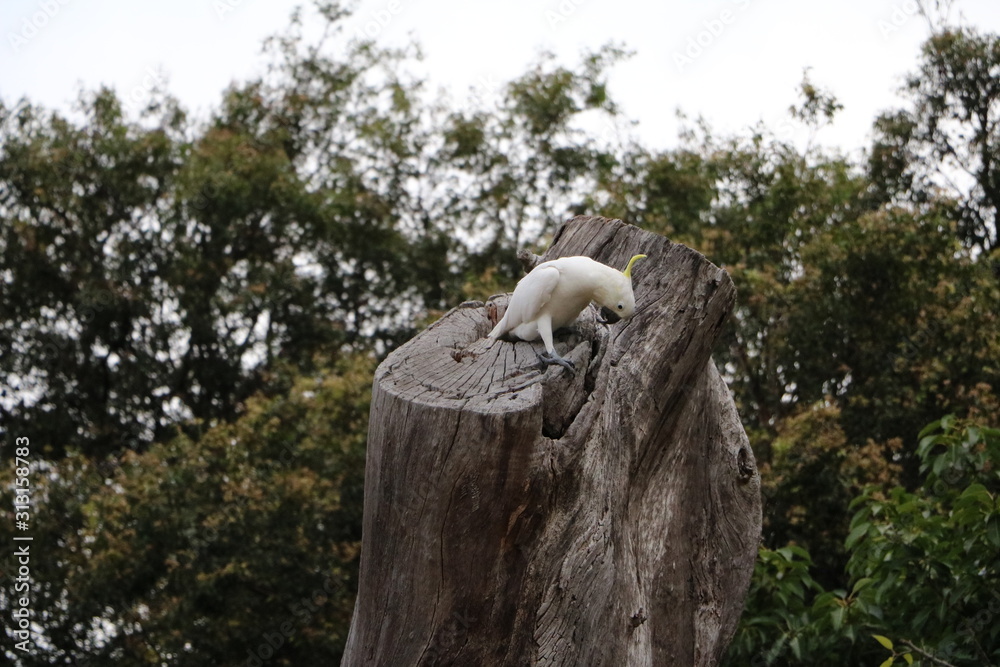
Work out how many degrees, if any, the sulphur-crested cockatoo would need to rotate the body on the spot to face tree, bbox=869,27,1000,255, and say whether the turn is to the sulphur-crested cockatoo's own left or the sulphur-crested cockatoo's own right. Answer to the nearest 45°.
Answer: approximately 45° to the sulphur-crested cockatoo's own left

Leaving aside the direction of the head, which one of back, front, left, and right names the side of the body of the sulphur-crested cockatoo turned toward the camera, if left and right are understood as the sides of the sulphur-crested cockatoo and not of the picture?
right
